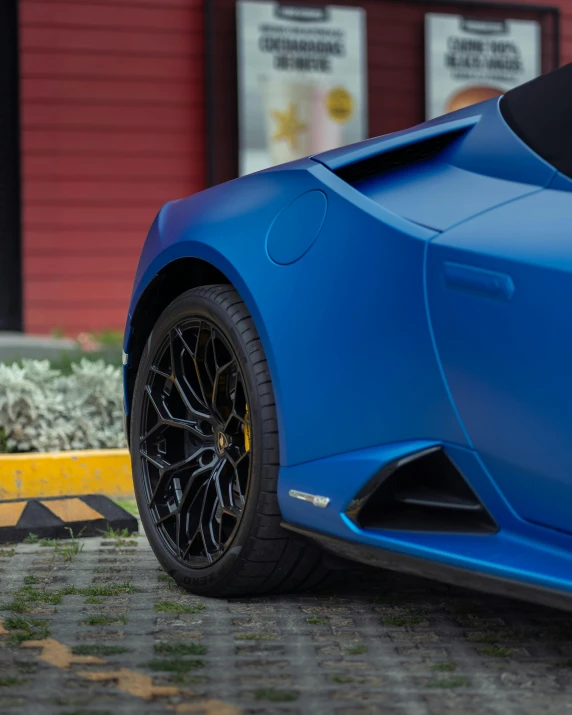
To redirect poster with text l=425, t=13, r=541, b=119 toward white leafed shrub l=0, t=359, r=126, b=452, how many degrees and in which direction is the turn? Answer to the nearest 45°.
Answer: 0° — it already faces it

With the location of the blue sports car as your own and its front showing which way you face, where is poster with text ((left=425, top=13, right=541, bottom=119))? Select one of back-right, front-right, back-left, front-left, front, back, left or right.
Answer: back-left

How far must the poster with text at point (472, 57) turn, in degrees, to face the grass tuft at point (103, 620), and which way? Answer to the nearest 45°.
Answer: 0° — it already faces it

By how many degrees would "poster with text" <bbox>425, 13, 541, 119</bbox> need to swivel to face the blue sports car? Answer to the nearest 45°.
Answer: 0° — it already faces it

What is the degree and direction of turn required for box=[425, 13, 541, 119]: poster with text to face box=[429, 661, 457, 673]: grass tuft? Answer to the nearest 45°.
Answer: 0° — it already faces it

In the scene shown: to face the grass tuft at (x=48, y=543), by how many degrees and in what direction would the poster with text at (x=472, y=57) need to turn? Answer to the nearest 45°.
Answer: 0° — it already faces it

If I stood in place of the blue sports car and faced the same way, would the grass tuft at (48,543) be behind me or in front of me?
behind

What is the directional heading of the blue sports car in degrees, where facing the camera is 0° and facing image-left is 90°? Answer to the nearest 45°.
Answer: approximately 315°

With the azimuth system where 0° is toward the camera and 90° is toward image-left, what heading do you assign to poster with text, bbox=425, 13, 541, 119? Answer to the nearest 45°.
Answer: approximately 0°
